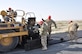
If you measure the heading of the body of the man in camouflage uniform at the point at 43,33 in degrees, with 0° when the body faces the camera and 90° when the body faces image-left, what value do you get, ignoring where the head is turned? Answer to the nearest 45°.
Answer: approximately 90°

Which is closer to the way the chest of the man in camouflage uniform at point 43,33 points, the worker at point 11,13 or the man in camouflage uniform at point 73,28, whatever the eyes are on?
the worker

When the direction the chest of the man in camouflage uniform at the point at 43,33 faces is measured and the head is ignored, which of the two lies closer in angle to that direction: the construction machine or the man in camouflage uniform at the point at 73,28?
the construction machine

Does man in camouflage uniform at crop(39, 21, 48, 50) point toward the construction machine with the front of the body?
yes

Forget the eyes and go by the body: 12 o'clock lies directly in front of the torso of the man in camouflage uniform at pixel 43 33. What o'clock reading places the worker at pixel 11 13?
The worker is roughly at 12 o'clock from the man in camouflage uniform.
